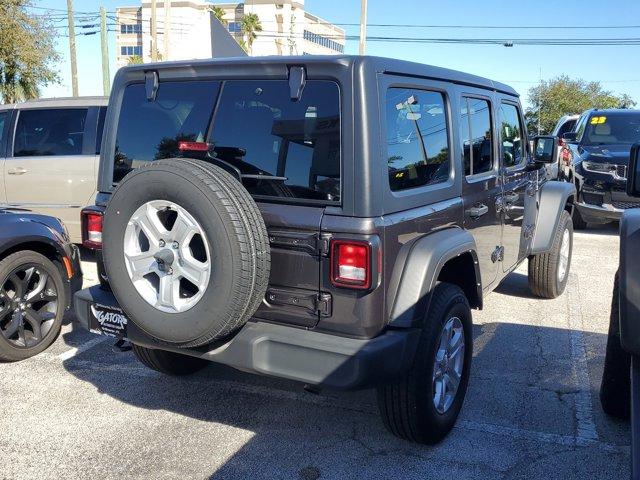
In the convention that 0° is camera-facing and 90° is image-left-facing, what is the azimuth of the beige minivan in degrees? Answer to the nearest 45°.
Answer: approximately 90°

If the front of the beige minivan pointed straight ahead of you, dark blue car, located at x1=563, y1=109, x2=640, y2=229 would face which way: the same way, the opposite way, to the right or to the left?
to the left

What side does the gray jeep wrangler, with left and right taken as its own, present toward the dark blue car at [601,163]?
front

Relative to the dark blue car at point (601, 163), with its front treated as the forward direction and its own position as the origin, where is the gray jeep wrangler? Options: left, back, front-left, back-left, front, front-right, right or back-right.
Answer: front-right

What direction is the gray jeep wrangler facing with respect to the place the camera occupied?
facing away from the viewer and to the right of the viewer

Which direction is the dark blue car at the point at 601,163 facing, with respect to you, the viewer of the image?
facing the viewer and to the right of the viewer

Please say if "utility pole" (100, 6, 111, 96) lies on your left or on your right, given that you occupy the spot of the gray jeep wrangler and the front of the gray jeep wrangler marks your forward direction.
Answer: on your left

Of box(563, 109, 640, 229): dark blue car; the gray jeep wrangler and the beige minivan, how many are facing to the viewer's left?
1

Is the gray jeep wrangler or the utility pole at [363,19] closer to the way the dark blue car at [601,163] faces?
the gray jeep wrangler

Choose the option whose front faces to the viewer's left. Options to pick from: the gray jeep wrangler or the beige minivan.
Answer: the beige minivan

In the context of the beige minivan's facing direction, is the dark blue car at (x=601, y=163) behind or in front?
behind

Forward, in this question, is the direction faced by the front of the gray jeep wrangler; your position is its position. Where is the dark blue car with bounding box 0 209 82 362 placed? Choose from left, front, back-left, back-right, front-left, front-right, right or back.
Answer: left

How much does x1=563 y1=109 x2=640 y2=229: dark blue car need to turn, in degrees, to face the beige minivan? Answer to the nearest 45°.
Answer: approximately 90° to its right

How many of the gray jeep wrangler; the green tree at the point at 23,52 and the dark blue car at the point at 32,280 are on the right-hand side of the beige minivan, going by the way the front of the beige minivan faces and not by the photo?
1

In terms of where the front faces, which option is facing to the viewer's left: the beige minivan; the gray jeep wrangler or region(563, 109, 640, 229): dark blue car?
the beige minivan

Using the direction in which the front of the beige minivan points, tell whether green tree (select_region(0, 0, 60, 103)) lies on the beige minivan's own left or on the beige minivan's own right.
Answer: on the beige minivan's own right

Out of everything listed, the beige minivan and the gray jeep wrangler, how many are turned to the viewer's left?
1
